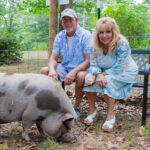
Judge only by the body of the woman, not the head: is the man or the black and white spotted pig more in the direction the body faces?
the black and white spotted pig

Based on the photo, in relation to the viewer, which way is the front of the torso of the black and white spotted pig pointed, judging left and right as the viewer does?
facing to the right of the viewer

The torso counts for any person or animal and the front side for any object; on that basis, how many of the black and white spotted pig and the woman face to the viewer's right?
1

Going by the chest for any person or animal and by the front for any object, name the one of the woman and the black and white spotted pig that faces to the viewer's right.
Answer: the black and white spotted pig

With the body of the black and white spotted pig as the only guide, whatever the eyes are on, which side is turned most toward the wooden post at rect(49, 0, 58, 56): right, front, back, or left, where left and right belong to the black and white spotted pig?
left

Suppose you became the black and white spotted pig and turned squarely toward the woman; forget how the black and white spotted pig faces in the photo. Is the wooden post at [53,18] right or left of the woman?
left

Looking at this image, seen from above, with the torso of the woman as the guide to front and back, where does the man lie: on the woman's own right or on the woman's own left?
on the woman's own right

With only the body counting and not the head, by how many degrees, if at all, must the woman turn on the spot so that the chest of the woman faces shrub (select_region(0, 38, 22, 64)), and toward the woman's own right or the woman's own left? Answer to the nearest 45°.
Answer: approximately 90° to the woman's own right

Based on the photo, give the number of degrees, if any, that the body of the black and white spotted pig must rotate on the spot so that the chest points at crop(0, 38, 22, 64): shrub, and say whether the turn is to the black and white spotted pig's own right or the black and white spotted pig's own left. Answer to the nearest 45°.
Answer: approximately 90° to the black and white spotted pig's own left
